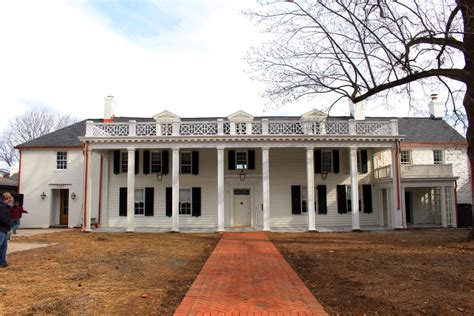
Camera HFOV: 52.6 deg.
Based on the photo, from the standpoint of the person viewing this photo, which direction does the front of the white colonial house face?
facing the viewer
